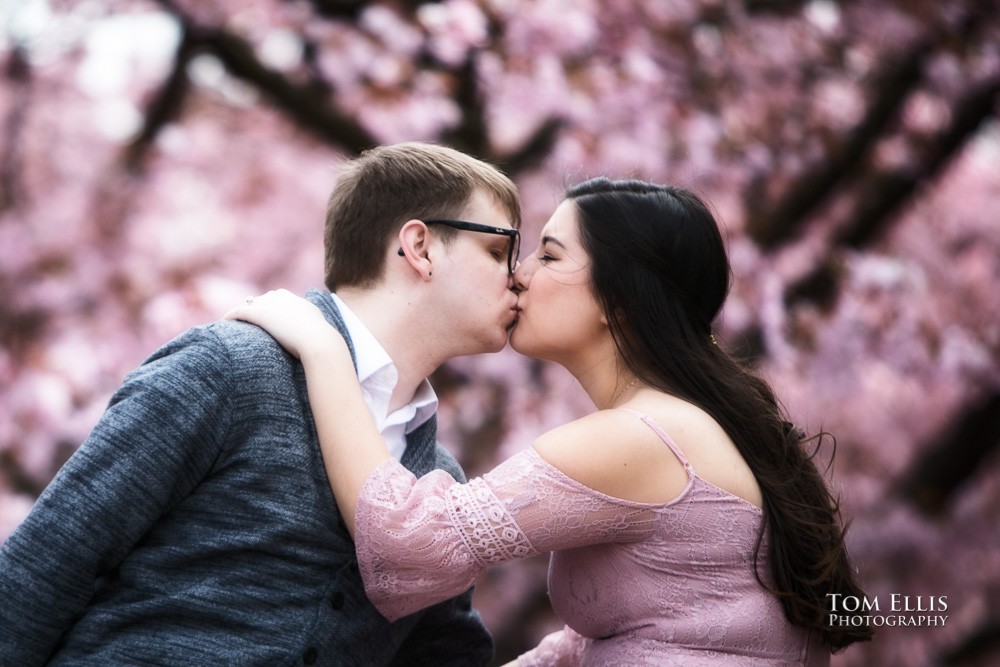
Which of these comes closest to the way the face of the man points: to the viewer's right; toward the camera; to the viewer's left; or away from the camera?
to the viewer's right

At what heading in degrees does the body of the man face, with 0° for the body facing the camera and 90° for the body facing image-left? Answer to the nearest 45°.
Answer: approximately 315°

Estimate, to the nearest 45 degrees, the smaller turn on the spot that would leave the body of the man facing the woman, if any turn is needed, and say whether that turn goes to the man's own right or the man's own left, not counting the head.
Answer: approximately 45° to the man's own left

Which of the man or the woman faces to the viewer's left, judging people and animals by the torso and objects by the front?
the woman

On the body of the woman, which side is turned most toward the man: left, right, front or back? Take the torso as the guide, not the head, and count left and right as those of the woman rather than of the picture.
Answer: front

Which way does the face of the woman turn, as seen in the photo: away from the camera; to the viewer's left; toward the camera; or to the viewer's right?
to the viewer's left

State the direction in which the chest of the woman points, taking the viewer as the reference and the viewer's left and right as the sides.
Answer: facing to the left of the viewer

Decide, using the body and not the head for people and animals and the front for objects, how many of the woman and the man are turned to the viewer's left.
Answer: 1
